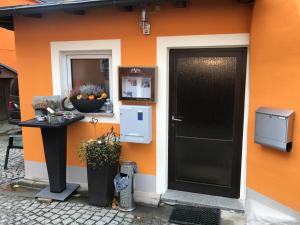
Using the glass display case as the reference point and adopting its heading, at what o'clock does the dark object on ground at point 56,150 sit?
The dark object on ground is roughly at 3 o'clock from the glass display case.

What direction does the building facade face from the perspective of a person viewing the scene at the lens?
facing the viewer

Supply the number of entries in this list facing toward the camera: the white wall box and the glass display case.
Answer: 2

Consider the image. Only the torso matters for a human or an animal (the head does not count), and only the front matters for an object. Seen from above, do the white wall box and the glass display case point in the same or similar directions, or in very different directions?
same or similar directions

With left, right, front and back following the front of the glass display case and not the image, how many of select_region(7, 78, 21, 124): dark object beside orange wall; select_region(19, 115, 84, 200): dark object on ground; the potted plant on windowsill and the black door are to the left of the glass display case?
1

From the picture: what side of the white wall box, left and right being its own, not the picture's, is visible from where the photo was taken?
front

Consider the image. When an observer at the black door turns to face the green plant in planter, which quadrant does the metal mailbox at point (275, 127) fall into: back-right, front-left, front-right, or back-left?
back-left

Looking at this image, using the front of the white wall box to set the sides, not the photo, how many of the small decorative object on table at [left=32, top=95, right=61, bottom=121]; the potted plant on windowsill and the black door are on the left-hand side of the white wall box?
1

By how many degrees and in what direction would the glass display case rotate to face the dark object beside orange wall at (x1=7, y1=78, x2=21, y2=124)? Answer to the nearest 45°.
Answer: approximately 135° to its right

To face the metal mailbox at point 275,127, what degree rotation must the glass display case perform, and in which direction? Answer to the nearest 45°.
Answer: approximately 45° to its left

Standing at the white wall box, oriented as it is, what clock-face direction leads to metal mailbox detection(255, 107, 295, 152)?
The metal mailbox is roughly at 10 o'clock from the white wall box.

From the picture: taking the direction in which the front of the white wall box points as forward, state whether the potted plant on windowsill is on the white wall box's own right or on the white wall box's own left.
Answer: on the white wall box's own right
